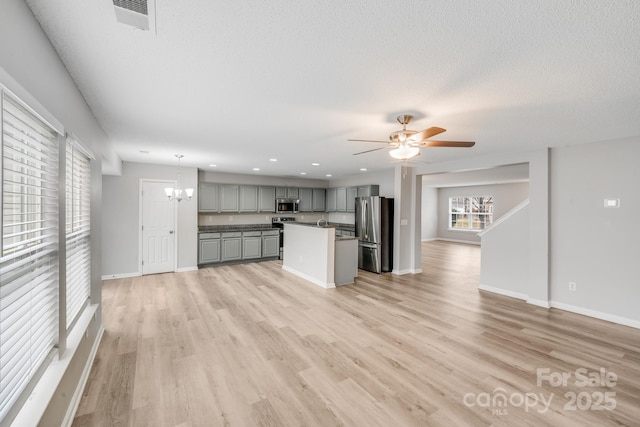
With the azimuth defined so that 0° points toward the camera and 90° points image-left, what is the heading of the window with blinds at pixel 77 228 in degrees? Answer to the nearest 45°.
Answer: approximately 270°

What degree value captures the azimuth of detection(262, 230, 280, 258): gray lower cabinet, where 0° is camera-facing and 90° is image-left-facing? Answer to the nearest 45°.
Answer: approximately 0°

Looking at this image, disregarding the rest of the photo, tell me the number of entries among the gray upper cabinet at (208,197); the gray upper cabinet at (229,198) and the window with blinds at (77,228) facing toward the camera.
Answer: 2

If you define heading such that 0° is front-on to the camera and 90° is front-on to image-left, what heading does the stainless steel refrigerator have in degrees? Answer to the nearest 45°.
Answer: approximately 45°

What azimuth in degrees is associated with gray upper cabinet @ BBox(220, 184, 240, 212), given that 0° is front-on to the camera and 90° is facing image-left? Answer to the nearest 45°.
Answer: approximately 0°

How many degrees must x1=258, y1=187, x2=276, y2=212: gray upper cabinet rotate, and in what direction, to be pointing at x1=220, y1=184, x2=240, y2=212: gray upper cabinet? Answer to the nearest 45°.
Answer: approximately 90° to its right

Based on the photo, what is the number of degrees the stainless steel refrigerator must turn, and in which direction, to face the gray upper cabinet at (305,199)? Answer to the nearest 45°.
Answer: approximately 90° to its right

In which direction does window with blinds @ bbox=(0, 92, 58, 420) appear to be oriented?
to the viewer's right
